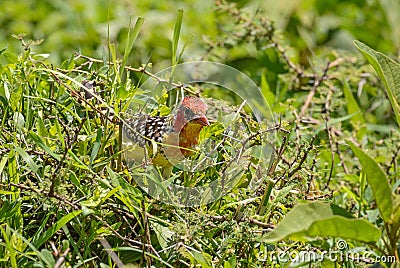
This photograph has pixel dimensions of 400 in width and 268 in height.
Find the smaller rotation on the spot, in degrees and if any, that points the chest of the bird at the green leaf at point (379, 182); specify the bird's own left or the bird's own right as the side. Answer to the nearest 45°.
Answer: approximately 45° to the bird's own right

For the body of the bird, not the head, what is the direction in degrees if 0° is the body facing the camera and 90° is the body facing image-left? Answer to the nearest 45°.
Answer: approximately 270°

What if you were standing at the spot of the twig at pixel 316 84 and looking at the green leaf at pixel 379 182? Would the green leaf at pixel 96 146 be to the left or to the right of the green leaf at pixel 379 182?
right

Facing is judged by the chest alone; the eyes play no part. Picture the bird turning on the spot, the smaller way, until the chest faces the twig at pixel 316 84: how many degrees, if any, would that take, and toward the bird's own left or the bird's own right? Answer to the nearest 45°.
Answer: approximately 45° to the bird's own left

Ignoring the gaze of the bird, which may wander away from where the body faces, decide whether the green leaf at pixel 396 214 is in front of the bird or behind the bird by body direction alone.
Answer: in front

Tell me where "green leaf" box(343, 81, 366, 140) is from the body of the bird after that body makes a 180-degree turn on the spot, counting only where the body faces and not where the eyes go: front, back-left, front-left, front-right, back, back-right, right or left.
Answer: back-right
